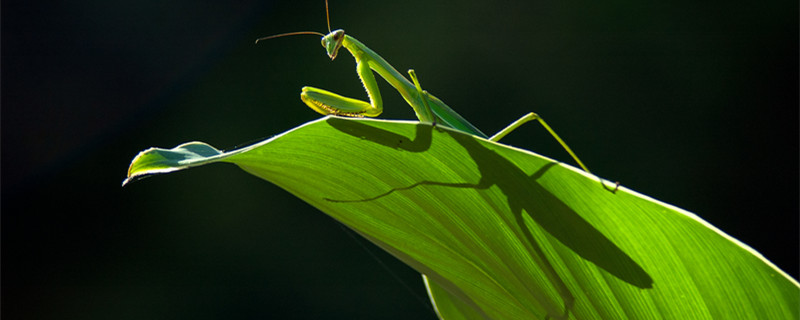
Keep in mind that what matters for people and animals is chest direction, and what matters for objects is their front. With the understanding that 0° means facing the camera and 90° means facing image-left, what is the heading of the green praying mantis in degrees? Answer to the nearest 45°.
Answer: approximately 90°
